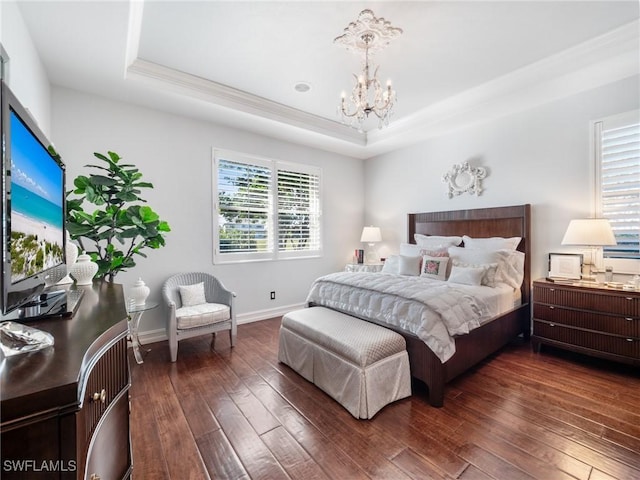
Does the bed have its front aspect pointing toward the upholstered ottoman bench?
yes

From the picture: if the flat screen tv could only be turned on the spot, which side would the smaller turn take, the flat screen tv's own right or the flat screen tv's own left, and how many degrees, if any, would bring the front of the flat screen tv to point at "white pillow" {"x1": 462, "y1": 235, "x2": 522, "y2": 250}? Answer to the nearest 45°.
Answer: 0° — it already faces it

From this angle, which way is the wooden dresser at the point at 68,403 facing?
to the viewer's right

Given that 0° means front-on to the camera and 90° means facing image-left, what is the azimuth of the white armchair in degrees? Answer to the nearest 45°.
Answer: approximately 315°

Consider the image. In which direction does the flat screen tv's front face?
to the viewer's right

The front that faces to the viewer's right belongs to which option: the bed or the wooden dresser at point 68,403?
the wooden dresser

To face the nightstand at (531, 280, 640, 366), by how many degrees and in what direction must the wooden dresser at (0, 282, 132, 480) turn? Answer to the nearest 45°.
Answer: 0° — it already faces it
